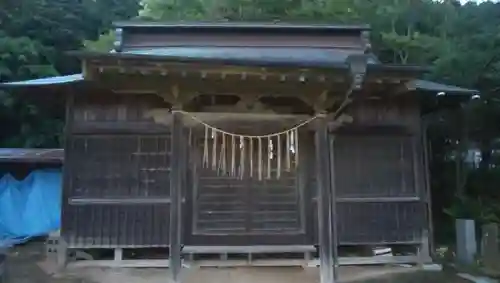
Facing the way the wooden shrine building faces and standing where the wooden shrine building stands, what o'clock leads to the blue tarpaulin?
The blue tarpaulin is roughly at 4 o'clock from the wooden shrine building.

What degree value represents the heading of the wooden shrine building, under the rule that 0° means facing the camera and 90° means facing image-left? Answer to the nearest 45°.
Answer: approximately 0°
